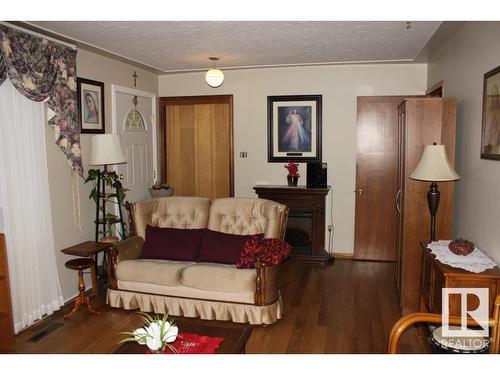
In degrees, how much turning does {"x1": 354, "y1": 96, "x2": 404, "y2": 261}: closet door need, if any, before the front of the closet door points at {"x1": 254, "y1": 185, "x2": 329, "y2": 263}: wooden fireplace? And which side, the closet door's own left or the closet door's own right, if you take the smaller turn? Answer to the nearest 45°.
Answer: approximately 45° to the closet door's own right

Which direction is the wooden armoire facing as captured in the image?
to the viewer's left

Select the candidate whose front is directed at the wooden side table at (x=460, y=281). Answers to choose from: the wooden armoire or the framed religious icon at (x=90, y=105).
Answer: the framed religious icon

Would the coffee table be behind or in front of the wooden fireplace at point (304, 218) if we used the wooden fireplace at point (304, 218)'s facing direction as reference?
in front

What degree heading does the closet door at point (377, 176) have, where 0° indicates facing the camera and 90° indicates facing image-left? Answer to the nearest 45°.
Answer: approximately 0°

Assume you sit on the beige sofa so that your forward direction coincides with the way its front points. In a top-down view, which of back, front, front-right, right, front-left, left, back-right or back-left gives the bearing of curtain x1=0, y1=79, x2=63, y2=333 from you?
right

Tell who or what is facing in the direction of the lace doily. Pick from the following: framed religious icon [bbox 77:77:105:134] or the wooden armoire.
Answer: the framed religious icon

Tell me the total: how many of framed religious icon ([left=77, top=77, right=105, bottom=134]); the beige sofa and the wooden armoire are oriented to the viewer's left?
1

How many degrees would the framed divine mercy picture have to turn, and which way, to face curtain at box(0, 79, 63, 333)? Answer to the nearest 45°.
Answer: approximately 45° to its right

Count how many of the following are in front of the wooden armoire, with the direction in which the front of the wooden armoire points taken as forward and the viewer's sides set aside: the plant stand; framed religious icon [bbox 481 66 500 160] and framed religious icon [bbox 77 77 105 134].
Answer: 2

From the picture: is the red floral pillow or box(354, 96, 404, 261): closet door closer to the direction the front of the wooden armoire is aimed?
the red floral pillow

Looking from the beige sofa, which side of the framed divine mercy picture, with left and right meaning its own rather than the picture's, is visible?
front

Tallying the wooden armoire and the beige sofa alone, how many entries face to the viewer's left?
1

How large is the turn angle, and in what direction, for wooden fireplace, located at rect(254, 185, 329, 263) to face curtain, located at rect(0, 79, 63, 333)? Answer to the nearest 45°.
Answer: approximately 45° to its right

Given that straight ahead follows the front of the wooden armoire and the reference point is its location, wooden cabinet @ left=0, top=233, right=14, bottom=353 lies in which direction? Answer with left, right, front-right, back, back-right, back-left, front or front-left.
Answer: front-left

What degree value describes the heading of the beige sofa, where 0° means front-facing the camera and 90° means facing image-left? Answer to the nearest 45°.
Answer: approximately 0°
